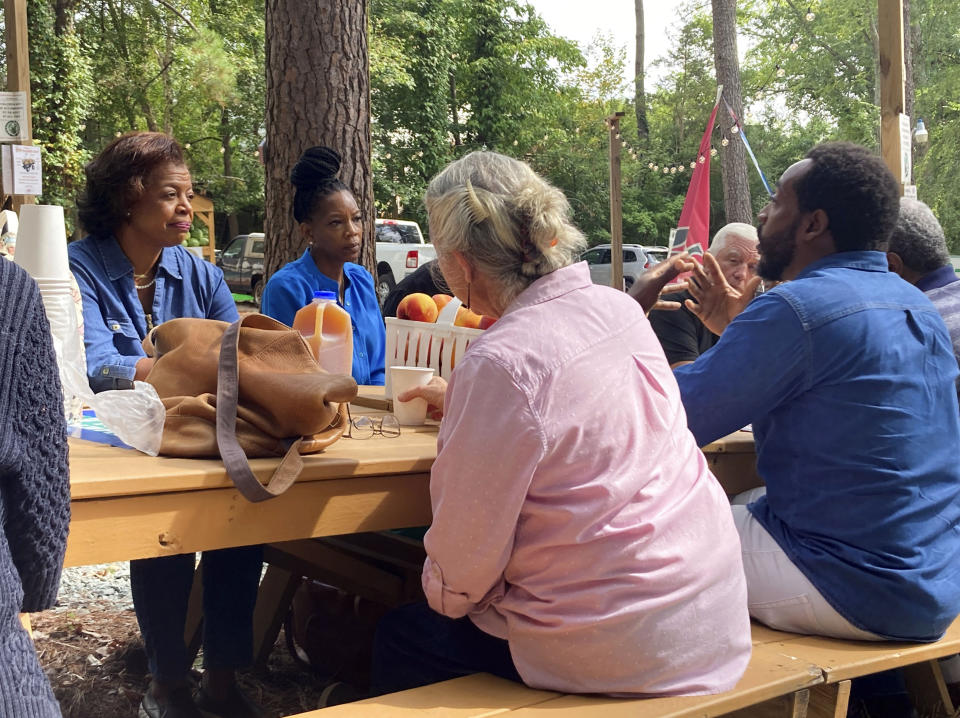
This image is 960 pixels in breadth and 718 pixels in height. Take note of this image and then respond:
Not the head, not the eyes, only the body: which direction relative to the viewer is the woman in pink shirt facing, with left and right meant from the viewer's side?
facing away from the viewer and to the left of the viewer

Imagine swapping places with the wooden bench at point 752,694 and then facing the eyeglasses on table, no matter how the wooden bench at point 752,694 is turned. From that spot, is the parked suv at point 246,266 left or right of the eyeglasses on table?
right

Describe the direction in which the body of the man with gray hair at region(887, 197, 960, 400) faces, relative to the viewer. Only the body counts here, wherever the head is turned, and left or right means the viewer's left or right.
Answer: facing away from the viewer and to the left of the viewer

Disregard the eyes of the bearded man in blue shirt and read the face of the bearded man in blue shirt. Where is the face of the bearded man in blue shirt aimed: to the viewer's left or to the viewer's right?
to the viewer's left

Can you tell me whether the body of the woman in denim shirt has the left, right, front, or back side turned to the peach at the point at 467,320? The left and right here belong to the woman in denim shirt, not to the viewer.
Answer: front

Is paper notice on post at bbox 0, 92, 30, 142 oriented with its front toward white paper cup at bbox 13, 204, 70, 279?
yes

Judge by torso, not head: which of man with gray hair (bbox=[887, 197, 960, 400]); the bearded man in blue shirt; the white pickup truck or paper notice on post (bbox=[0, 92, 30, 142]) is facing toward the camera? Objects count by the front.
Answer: the paper notice on post

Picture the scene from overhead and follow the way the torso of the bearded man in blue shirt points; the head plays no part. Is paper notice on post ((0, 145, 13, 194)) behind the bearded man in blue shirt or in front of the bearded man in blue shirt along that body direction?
in front

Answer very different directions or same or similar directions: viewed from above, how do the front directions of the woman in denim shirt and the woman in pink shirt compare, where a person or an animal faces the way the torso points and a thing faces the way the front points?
very different directions

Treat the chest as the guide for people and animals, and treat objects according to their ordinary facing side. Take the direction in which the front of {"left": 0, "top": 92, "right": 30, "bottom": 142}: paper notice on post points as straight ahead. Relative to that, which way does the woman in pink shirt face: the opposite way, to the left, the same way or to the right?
the opposite way

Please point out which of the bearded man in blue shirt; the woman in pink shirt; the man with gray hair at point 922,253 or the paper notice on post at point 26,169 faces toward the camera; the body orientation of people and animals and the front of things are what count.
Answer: the paper notice on post

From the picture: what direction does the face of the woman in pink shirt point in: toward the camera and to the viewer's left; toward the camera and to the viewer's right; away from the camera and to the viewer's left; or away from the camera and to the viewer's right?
away from the camera and to the viewer's left

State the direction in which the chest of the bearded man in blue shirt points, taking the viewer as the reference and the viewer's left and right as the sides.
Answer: facing away from the viewer and to the left of the viewer

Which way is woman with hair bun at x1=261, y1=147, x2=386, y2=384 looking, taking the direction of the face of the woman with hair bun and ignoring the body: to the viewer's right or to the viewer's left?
to the viewer's right
